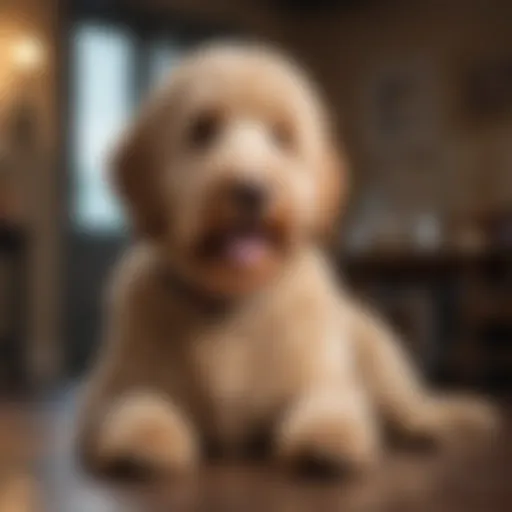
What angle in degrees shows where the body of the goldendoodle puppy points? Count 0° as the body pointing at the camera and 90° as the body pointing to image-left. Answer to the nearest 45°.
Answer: approximately 0°

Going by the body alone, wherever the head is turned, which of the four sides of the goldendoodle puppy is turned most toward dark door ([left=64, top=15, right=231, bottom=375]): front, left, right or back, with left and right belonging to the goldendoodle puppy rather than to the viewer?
back

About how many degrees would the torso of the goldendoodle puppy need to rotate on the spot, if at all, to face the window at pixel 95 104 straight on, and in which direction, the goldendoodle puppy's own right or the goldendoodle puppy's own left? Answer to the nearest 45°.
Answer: approximately 180°
